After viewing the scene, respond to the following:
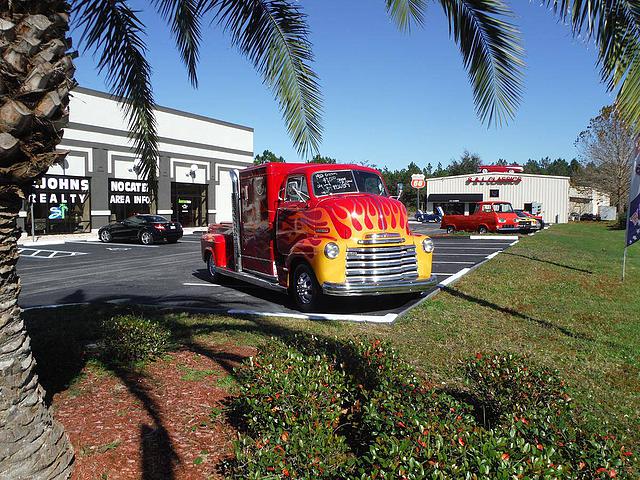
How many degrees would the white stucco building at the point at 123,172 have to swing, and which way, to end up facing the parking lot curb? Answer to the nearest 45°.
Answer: approximately 45° to its right

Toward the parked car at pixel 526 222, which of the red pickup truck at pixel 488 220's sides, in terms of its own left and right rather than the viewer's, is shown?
left

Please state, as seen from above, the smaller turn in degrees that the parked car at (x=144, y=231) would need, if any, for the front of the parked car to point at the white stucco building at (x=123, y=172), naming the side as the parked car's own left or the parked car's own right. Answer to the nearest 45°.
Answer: approximately 45° to the parked car's own right

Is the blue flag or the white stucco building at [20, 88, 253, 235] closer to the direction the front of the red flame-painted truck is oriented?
the blue flag

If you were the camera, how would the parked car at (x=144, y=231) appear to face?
facing away from the viewer and to the left of the viewer

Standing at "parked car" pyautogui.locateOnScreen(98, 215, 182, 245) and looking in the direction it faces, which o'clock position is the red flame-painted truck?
The red flame-painted truck is roughly at 7 o'clock from the parked car.

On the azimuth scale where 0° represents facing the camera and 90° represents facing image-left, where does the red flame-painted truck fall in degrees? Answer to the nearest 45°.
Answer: approximately 315°

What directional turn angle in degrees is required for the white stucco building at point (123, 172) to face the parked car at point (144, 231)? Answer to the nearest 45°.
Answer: approximately 45° to its right

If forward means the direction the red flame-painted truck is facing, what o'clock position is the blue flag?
The blue flag is roughly at 10 o'clock from the red flame-painted truck.
